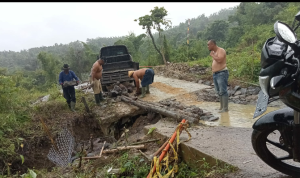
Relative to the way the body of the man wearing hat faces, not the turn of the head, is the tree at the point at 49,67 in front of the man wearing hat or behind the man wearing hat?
behind

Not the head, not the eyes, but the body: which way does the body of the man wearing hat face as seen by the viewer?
toward the camera

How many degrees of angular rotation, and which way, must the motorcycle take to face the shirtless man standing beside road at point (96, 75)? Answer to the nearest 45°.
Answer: approximately 45° to its right

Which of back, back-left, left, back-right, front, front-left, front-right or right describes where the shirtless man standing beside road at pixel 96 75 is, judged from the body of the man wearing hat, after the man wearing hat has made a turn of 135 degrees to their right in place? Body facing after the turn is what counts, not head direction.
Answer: back-right

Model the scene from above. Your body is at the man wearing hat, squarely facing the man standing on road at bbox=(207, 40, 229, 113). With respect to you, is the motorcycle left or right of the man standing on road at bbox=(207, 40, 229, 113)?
right

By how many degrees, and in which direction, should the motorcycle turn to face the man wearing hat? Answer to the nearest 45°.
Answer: approximately 45° to its right

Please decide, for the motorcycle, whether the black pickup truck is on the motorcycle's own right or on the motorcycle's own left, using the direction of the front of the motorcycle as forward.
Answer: on the motorcycle's own right

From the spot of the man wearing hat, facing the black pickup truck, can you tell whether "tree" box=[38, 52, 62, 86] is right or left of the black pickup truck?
left

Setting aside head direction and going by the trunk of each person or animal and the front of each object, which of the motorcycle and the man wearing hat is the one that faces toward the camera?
the man wearing hat
